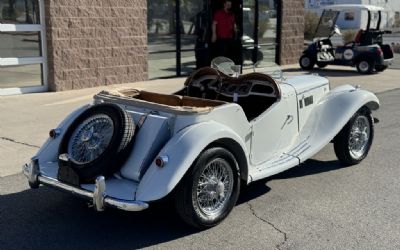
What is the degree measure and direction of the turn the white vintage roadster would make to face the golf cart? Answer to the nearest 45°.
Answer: approximately 45° to its left

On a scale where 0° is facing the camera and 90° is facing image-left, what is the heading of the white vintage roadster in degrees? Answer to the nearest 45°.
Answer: approximately 225°
